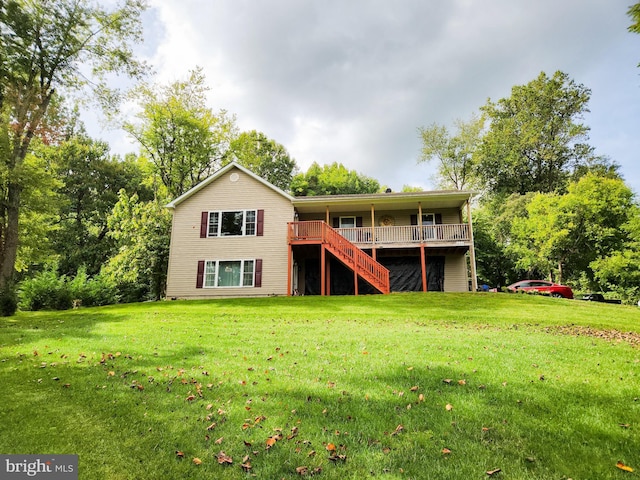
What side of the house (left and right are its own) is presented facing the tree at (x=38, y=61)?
right

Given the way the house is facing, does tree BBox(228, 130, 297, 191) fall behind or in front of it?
behind

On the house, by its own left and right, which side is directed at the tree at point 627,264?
left

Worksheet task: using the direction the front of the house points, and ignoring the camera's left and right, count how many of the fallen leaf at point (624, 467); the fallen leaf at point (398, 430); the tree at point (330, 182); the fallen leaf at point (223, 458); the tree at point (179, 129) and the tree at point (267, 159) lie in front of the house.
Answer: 3

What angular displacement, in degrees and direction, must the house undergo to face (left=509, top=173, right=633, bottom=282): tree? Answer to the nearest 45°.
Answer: approximately 90° to its left

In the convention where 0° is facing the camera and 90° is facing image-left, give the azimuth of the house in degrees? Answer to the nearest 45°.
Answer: approximately 0°

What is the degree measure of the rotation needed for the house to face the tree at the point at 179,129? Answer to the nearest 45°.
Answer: approximately 135° to its right

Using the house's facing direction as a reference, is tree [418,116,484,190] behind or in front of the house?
behind

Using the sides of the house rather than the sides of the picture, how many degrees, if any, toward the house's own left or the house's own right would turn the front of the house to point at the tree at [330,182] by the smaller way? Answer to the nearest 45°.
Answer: approximately 180°
